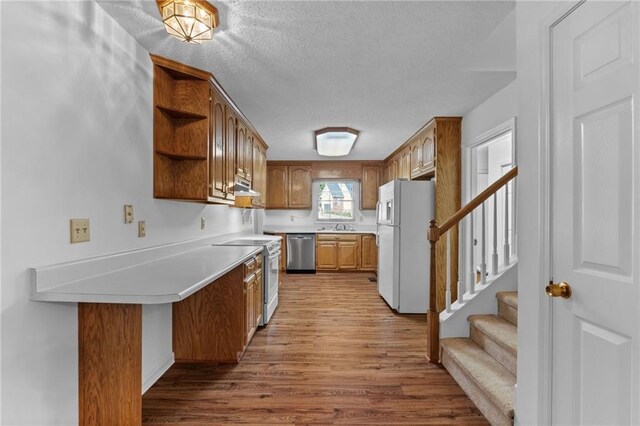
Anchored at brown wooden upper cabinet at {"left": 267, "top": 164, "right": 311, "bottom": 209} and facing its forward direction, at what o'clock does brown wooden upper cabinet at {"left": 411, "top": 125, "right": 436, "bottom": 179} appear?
brown wooden upper cabinet at {"left": 411, "top": 125, "right": 436, "bottom": 179} is roughly at 11 o'clock from brown wooden upper cabinet at {"left": 267, "top": 164, "right": 311, "bottom": 209}.

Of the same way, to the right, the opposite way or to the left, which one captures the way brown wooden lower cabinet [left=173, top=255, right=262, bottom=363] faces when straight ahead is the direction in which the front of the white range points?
the same way

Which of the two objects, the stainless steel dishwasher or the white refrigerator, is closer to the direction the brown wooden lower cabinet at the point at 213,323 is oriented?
the white refrigerator

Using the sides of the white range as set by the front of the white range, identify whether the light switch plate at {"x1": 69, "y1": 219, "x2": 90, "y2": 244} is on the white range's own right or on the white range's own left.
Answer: on the white range's own right

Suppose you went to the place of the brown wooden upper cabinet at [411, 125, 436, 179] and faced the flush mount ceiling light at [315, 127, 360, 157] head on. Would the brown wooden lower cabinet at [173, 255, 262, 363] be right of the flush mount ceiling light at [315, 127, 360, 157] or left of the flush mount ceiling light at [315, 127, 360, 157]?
left

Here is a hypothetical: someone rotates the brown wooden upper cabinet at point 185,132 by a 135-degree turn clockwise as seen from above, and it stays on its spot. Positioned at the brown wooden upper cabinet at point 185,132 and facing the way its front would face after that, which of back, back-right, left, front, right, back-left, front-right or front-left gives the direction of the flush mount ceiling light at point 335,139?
back

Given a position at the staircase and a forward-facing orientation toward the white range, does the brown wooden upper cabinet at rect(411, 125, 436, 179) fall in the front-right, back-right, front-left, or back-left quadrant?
front-right

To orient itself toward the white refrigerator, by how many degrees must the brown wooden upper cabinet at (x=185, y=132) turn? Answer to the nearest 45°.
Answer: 0° — it already faces it

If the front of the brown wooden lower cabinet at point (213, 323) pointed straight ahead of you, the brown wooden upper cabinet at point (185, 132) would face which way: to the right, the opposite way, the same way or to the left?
the same way

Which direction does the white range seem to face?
to the viewer's right

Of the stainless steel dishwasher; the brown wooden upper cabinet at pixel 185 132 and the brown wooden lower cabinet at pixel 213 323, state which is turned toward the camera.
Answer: the stainless steel dishwasher

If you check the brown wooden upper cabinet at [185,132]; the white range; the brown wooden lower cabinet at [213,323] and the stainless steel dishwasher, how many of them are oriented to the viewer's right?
3

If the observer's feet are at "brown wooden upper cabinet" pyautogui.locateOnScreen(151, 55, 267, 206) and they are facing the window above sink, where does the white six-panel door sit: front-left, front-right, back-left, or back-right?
back-right

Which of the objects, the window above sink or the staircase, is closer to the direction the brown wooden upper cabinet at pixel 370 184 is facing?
the staircase

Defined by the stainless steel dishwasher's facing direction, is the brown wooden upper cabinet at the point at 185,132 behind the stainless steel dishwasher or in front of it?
in front

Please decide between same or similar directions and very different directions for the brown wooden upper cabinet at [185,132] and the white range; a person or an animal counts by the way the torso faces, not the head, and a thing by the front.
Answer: same or similar directions

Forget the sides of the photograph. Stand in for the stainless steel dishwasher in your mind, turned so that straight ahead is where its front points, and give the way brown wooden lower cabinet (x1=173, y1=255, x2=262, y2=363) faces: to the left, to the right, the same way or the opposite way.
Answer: to the left

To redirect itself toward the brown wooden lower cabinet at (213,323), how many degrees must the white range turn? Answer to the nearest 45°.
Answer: approximately 135° to its right

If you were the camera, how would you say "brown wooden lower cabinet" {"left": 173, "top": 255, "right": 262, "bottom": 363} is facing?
facing to the right of the viewer

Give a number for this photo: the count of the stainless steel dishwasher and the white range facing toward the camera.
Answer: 1

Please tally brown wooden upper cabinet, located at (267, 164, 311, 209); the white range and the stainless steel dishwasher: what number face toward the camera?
2

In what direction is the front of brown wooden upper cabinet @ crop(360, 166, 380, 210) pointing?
toward the camera

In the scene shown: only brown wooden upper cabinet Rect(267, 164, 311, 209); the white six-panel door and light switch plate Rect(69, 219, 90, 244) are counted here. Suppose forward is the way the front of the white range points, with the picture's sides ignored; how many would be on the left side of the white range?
1
